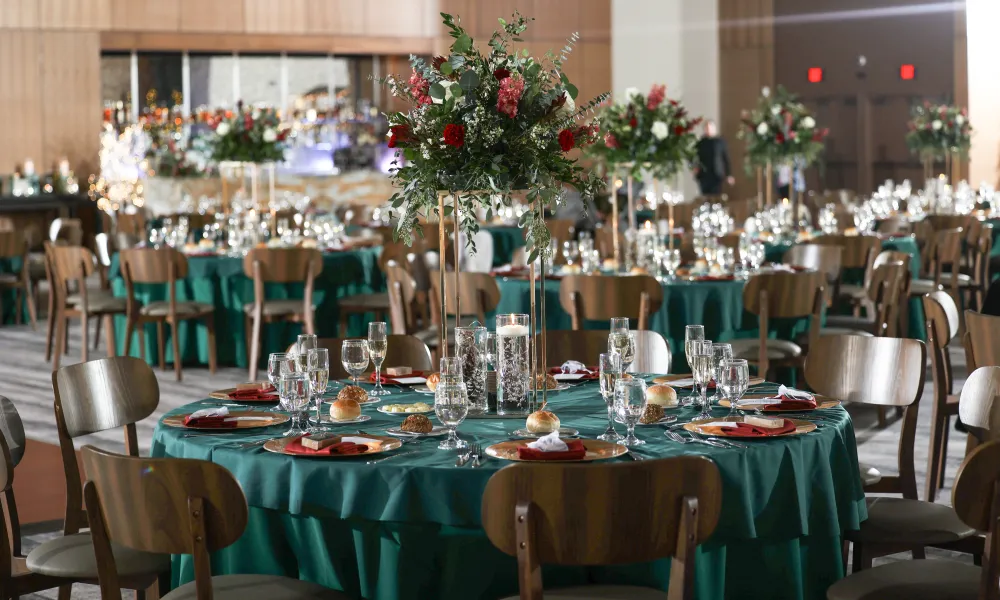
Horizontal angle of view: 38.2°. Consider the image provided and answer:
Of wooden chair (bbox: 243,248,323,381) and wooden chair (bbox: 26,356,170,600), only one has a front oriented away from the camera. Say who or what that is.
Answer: wooden chair (bbox: 243,248,323,381)

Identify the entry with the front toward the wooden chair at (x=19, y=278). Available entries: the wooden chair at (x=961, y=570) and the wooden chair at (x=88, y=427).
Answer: the wooden chair at (x=961, y=570)

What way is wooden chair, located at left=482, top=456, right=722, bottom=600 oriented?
away from the camera

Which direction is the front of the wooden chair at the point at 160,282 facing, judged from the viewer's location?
facing away from the viewer and to the right of the viewer

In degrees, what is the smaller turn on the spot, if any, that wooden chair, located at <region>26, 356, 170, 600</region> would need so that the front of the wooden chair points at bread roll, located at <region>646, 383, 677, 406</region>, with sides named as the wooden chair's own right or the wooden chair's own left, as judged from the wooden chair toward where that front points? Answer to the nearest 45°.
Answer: approximately 45° to the wooden chair's own left

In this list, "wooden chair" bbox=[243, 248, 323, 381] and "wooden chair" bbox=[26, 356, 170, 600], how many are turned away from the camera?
1

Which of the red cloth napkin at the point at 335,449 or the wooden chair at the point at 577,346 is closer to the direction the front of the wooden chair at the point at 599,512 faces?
the wooden chair

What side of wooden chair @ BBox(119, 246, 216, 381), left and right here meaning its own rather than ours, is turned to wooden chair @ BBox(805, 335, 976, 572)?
right

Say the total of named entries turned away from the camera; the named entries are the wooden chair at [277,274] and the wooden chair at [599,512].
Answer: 2

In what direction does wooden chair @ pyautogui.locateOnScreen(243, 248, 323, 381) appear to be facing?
away from the camera

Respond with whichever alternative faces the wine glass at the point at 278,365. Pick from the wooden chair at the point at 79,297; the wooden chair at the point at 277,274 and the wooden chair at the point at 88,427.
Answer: the wooden chair at the point at 88,427

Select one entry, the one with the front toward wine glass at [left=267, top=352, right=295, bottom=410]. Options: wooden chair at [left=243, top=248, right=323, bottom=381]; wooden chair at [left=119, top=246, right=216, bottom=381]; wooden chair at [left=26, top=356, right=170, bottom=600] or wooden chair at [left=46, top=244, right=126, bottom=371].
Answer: wooden chair at [left=26, top=356, right=170, bottom=600]

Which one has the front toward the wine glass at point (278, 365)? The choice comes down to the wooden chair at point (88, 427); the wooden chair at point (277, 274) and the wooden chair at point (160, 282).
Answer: the wooden chair at point (88, 427)

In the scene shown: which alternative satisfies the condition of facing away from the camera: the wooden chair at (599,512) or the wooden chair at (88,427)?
the wooden chair at (599,512)

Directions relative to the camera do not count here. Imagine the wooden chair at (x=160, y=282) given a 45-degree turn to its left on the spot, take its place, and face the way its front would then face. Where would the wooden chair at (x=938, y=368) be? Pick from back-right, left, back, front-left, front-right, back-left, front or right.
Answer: back-right

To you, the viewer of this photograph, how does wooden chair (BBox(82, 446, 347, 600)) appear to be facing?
facing away from the viewer and to the right of the viewer

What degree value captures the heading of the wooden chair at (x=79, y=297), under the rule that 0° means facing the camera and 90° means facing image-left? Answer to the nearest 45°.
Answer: approximately 225°

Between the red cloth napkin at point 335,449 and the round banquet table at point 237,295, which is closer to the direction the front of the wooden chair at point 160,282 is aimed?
the round banquet table
